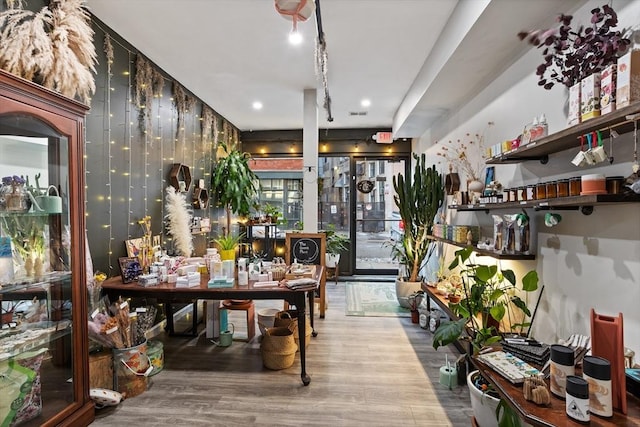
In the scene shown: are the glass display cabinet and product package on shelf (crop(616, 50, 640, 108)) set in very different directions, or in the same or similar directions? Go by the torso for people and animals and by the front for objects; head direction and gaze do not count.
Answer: very different directions

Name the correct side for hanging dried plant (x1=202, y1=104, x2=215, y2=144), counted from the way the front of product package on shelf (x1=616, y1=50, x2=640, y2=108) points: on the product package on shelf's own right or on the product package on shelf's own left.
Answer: on the product package on shelf's own right

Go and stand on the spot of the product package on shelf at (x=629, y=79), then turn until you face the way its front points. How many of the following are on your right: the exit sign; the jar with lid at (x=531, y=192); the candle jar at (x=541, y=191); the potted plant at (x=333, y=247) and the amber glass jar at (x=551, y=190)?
5

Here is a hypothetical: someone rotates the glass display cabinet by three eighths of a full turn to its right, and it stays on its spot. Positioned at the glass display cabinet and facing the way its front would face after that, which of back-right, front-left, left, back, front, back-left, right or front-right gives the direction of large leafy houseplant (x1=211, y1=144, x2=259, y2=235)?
back-right

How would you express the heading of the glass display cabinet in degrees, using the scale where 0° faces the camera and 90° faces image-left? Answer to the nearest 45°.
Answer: approximately 315°

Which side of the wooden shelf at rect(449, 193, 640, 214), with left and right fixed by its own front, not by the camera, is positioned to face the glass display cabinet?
front

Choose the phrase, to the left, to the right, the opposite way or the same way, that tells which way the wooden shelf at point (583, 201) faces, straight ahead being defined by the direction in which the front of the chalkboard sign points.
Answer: to the right

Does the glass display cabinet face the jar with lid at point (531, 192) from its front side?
yes

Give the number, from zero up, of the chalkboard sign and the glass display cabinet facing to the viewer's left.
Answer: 0

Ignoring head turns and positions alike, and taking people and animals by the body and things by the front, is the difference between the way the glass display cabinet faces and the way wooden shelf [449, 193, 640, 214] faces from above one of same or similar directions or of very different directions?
very different directions

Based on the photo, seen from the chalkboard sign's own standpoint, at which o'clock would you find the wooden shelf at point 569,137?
The wooden shelf is roughly at 11 o'clock from the chalkboard sign.

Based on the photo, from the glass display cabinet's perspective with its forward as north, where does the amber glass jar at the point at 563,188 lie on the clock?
The amber glass jar is roughly at 12 o'clock from the glass display cabinet.
